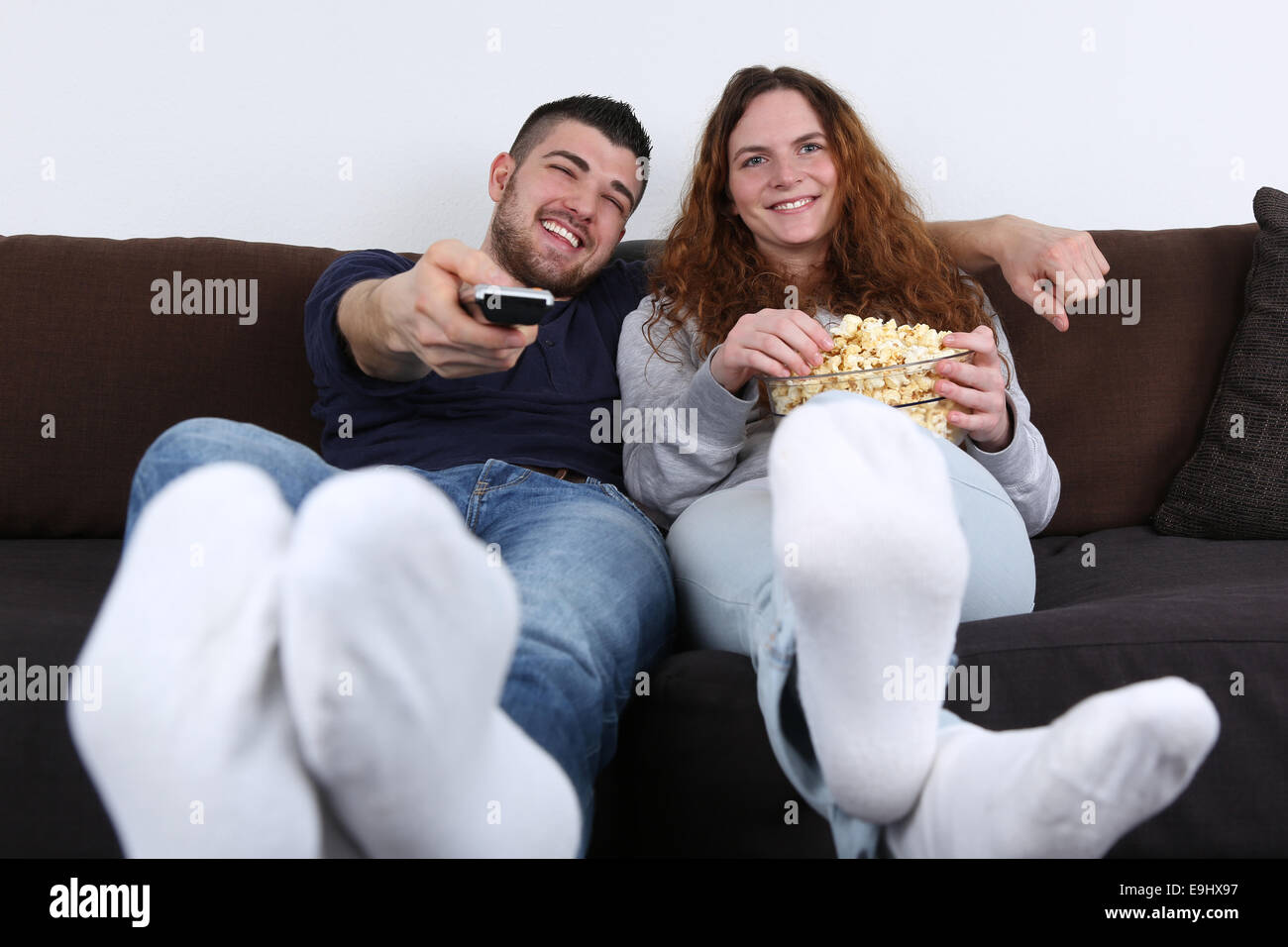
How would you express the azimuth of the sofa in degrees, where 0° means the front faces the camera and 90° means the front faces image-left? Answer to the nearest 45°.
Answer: approximately 0°

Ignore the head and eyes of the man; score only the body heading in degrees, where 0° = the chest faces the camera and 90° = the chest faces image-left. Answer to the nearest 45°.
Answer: approximately 0°

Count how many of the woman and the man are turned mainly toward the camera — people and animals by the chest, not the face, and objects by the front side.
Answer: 2
